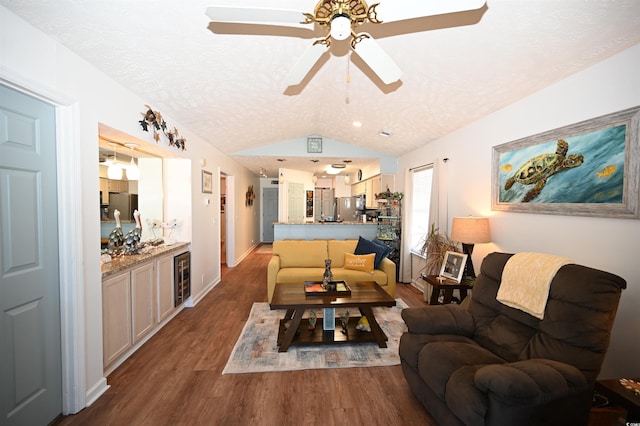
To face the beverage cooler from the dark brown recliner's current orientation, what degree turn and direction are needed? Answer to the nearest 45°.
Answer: approximately 45° to its right

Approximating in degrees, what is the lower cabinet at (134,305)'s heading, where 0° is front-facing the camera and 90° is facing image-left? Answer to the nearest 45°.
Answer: approximately 315°

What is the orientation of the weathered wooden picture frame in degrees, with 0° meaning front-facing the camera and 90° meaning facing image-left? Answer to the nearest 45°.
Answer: approximately 45°

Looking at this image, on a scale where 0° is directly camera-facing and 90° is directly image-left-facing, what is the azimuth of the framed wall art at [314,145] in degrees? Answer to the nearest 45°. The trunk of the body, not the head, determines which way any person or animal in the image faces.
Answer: approximately 0°

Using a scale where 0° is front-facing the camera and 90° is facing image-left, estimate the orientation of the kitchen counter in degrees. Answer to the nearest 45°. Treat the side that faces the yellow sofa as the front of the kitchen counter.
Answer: approximately 0°

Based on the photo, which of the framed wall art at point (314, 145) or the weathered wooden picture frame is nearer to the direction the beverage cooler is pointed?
the weathered wooden picture frame

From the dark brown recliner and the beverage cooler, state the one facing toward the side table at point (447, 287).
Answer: the beverage cooler

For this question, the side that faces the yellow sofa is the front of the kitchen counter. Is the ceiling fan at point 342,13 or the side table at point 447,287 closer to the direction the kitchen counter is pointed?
the ceiling fan

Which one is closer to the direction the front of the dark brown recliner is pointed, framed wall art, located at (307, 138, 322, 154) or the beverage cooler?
the beverage cooler

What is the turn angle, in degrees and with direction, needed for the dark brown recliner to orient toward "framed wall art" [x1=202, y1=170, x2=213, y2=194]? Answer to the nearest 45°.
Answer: approximately 45° to its right

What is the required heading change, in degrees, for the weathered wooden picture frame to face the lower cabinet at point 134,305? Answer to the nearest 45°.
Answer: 0° — it already faces it

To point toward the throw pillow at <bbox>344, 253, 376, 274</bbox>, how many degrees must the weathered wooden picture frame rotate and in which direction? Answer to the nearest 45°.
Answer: approximately 45° to its right

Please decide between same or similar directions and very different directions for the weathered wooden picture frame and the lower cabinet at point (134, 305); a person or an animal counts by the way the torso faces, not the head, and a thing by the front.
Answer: very different directions
